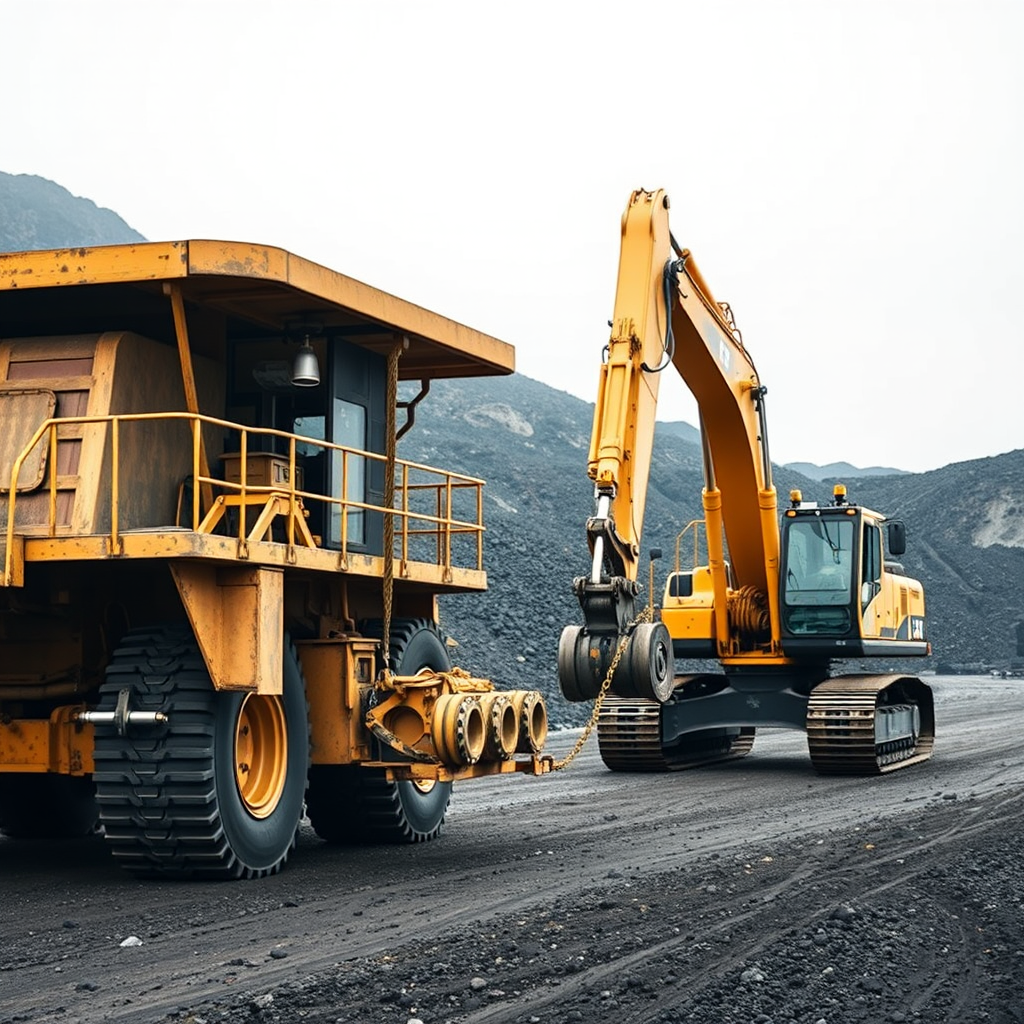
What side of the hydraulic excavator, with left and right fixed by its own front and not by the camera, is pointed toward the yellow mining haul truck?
front

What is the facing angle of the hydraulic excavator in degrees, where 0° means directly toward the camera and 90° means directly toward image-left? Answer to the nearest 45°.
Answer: approximately 45°
